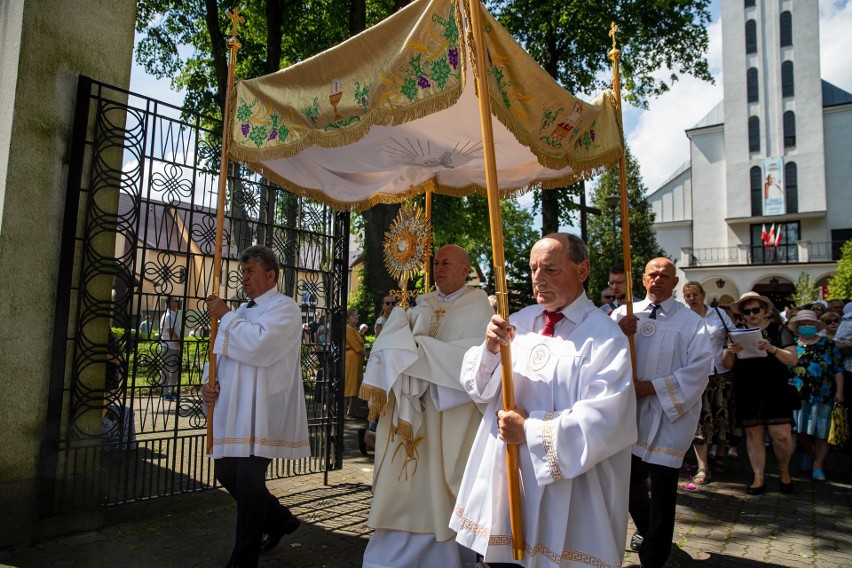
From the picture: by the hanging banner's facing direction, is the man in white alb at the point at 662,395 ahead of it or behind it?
ahead

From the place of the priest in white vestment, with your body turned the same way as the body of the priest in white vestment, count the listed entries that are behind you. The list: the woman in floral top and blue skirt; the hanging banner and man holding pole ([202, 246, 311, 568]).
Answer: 2

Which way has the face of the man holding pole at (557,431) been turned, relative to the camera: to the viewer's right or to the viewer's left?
to the viewer's left

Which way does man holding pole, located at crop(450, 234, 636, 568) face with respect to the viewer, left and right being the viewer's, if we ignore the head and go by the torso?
facing the viewer and to the left of the viewer

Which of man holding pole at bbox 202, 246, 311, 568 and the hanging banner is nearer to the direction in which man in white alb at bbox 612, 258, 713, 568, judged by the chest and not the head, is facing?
the man holding pole

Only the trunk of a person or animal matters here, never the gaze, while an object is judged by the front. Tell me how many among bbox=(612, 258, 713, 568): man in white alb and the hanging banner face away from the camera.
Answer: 0

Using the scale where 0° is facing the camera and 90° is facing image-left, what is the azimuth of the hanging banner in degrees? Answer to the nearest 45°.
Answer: approximately 0°

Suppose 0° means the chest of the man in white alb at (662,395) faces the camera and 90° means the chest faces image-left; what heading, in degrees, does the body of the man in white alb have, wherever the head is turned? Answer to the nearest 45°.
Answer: approximately 45°
